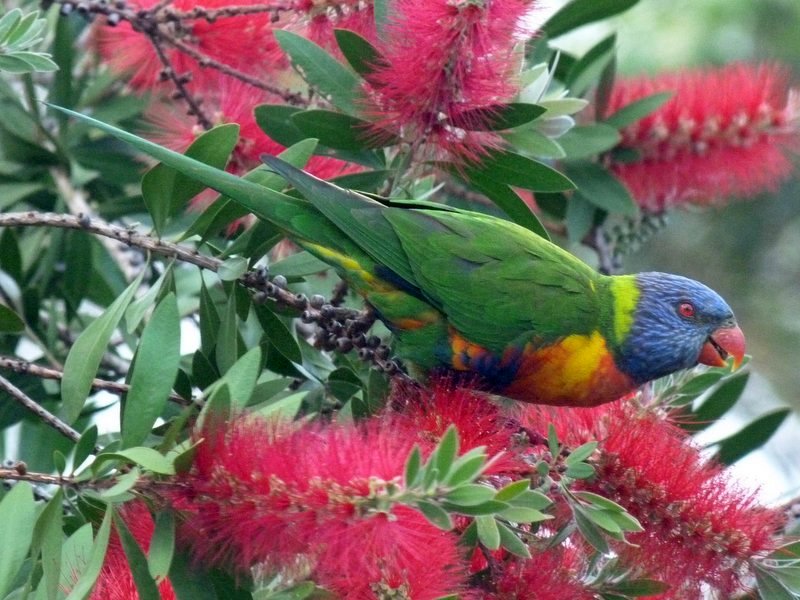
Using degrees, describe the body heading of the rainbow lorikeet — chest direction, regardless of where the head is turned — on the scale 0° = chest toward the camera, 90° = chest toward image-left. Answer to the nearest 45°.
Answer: approximately 270°
